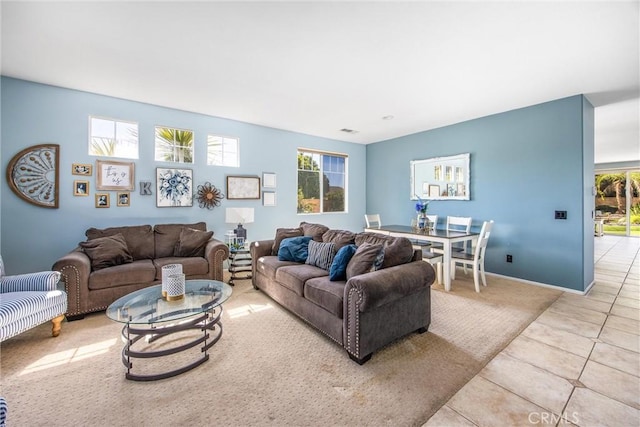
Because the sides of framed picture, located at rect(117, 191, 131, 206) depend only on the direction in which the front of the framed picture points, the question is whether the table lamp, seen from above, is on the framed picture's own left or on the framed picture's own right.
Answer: on the framed picture's own left

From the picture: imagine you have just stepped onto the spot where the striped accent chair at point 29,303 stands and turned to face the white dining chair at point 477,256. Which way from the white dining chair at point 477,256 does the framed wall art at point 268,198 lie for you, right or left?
left

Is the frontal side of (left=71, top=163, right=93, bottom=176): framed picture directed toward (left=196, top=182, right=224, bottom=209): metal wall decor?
no

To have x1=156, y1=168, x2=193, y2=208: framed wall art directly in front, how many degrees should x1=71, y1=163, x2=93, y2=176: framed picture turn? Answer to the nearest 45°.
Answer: approximately 90° to its left

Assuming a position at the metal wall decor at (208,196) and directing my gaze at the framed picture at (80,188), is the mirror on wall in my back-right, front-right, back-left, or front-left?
back-left

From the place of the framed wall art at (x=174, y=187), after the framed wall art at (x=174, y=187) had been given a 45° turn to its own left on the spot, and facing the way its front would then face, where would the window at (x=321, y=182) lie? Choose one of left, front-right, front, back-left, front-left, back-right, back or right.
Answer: front-left

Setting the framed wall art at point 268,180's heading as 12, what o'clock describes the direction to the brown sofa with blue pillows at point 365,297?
The brown sofa with blue pillows is roughly at 1 o'clock from the framed wall art.

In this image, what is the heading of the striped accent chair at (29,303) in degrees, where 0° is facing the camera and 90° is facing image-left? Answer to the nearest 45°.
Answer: approximately 315°

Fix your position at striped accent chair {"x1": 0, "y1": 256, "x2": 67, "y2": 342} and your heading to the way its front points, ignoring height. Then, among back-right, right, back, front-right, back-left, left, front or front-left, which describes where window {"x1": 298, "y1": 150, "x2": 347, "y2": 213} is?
front-left

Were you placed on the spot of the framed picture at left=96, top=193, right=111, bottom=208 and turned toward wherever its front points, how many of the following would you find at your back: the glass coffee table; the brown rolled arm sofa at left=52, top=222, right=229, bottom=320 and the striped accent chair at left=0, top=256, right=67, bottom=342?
0

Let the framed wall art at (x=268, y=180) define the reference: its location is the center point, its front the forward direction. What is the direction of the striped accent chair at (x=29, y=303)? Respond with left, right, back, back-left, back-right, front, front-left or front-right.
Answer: right

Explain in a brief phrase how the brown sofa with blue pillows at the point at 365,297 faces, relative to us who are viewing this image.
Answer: facing the viewer and to the left of the viewer

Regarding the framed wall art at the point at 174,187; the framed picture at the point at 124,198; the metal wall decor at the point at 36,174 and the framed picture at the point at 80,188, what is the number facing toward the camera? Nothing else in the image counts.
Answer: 4

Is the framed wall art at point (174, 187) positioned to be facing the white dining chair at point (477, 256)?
no

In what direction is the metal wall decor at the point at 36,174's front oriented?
toward the camera

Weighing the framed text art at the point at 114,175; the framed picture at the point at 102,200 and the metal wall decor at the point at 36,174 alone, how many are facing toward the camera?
3

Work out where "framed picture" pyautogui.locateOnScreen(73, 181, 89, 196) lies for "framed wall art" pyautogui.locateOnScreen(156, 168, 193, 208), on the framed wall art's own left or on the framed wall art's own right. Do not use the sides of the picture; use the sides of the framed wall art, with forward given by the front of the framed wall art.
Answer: on the framed wall art's own right

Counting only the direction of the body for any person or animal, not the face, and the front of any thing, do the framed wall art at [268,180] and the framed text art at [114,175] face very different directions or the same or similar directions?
same or similar directions

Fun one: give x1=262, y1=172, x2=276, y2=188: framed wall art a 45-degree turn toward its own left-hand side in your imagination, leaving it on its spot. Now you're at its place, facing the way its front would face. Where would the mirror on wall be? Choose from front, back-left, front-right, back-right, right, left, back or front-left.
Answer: front

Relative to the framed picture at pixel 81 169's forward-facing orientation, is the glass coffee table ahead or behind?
ahead

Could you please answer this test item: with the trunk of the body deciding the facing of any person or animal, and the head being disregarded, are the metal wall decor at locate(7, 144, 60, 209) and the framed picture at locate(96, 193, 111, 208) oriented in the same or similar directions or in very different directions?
same or similar directions

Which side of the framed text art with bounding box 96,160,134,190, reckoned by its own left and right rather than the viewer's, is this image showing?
front
